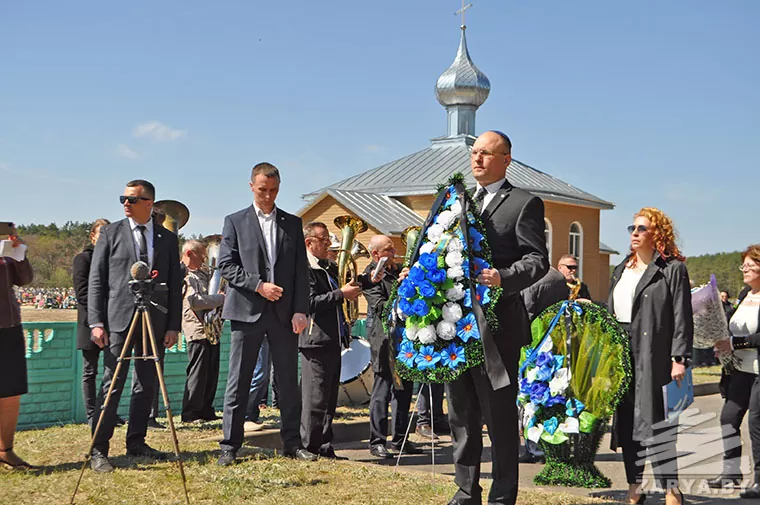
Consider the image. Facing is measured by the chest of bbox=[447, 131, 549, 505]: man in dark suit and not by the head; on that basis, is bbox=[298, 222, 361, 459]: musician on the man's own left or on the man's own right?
on the man's own right

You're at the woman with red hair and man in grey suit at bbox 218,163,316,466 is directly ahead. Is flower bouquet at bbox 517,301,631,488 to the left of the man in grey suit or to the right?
right

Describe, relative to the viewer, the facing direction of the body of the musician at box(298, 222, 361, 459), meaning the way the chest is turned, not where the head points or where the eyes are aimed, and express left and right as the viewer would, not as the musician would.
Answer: facing to the right of the viewer

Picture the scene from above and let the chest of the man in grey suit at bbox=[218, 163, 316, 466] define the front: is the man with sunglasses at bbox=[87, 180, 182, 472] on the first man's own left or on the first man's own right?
on the first man's own right
